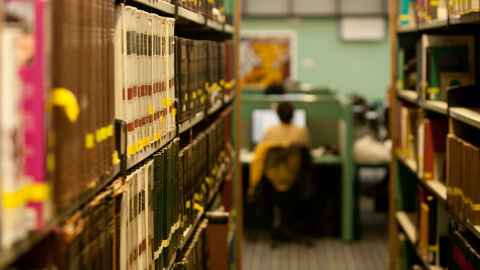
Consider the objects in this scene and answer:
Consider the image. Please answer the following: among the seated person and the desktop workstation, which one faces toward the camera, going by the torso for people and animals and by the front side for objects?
the desktop workstation

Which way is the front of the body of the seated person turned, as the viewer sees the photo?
away from the camera

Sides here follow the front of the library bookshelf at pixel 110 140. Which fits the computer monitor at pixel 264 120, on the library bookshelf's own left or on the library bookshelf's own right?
on the library bookshelf's own left

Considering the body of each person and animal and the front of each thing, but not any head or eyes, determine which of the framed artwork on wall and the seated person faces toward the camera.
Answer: the framed artwork on wall

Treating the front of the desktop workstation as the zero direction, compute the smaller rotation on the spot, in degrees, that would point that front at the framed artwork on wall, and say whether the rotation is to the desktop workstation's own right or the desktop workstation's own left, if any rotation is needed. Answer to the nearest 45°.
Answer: approximately 180°

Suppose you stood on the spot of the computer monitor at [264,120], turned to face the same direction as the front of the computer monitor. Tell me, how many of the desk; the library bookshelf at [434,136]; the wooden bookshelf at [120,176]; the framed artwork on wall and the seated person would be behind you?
1

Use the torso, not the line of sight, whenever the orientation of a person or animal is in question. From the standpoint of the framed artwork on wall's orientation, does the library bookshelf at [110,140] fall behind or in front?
in front

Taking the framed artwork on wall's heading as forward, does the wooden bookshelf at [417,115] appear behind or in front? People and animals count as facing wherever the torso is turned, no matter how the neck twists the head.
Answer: in front

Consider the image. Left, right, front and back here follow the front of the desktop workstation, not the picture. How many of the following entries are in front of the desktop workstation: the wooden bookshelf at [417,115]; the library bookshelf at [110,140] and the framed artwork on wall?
2

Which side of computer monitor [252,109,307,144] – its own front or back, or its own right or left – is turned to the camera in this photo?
front

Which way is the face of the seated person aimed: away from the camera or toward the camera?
away from the camera

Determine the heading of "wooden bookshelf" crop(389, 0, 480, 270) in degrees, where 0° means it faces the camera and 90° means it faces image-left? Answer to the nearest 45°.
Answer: approximately 45°

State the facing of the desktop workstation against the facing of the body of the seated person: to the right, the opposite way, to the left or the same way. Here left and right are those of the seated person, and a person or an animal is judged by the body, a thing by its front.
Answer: the opposite way

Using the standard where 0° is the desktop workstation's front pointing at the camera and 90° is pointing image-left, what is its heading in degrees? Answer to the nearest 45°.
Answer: approximately 0°

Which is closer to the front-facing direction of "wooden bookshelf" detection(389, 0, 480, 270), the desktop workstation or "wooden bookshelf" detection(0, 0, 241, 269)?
the wooden bookshelf

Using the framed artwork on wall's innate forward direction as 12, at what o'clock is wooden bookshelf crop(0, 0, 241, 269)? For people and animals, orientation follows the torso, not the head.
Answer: The wooden bookshelf is roughly at 12 o'clock from the framed artwork on wall.

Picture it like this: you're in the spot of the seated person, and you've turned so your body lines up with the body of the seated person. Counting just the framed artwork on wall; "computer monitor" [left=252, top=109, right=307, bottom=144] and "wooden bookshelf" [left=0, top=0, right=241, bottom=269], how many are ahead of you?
2

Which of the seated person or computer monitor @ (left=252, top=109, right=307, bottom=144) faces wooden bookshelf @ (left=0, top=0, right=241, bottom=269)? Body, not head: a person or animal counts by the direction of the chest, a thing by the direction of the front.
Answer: the computer monitor

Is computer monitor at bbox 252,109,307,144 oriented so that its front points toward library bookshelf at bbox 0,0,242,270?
yes
